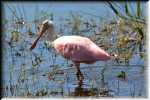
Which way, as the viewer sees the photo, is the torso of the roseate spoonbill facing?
to the viewer's left
